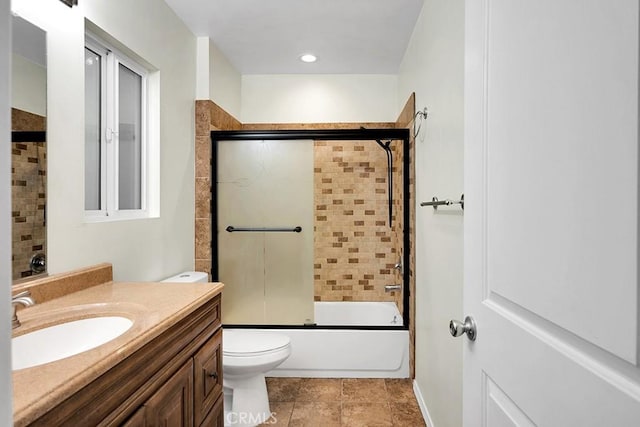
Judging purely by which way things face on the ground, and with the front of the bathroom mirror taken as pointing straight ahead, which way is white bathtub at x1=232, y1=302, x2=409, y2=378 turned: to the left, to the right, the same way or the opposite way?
to the right

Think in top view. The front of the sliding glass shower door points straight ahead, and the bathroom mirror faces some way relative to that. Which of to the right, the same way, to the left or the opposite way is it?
to the left

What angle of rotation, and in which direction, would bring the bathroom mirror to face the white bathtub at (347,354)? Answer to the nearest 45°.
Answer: approximately 45° to its left

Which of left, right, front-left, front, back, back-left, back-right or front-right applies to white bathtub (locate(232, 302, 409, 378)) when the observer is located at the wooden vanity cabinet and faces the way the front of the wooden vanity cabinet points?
left

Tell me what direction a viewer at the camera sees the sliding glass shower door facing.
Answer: facing the viewer

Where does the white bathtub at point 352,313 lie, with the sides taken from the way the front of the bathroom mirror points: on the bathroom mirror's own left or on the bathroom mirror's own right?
on the bathroom mirror's own left
